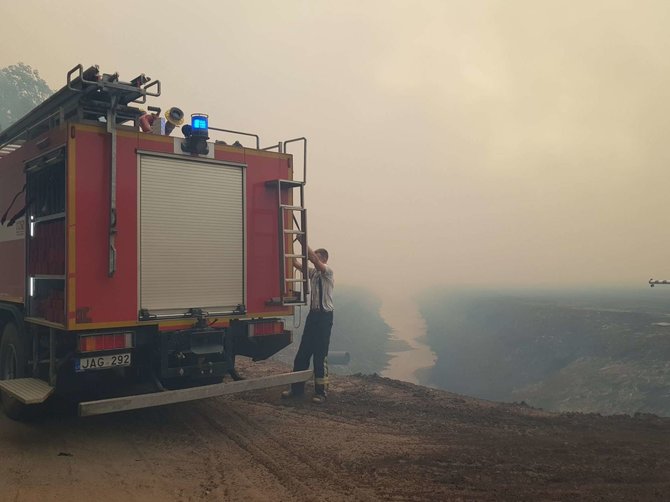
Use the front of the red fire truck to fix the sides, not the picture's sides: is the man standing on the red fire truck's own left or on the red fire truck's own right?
on the red fire truck's own right

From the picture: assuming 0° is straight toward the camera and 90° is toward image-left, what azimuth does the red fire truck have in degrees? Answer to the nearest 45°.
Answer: approximately 135°
